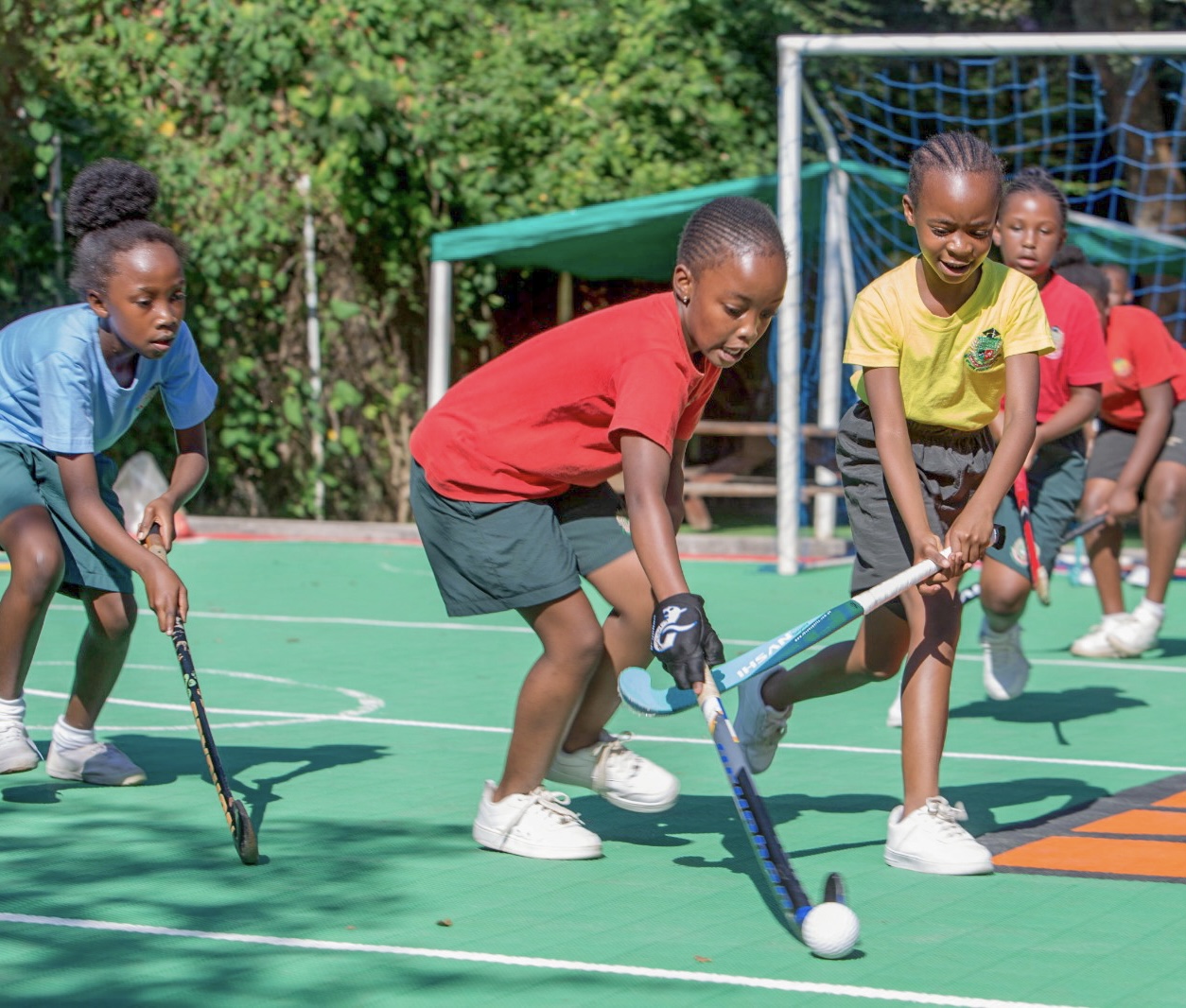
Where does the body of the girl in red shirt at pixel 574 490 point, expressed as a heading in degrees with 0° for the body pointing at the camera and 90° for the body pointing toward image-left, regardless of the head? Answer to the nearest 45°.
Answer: approximately 315°

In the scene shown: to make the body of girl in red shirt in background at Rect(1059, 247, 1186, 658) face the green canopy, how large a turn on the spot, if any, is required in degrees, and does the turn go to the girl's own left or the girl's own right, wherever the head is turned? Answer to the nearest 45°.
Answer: approximately 90° to the girl's own right

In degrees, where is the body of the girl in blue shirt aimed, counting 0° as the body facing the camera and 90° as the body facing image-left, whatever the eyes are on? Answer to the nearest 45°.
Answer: approximately 315°

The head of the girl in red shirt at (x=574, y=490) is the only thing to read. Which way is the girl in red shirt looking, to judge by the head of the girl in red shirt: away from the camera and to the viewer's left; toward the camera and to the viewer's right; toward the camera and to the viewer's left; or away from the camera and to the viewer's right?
toward the camera and to the viewer's right

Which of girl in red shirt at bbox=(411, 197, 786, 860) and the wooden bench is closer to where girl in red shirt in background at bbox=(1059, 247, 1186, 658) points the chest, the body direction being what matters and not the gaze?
the girl in red shirt

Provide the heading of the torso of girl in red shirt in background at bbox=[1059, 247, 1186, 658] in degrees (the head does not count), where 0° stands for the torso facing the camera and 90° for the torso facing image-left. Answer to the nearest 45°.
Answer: approximately 45°
